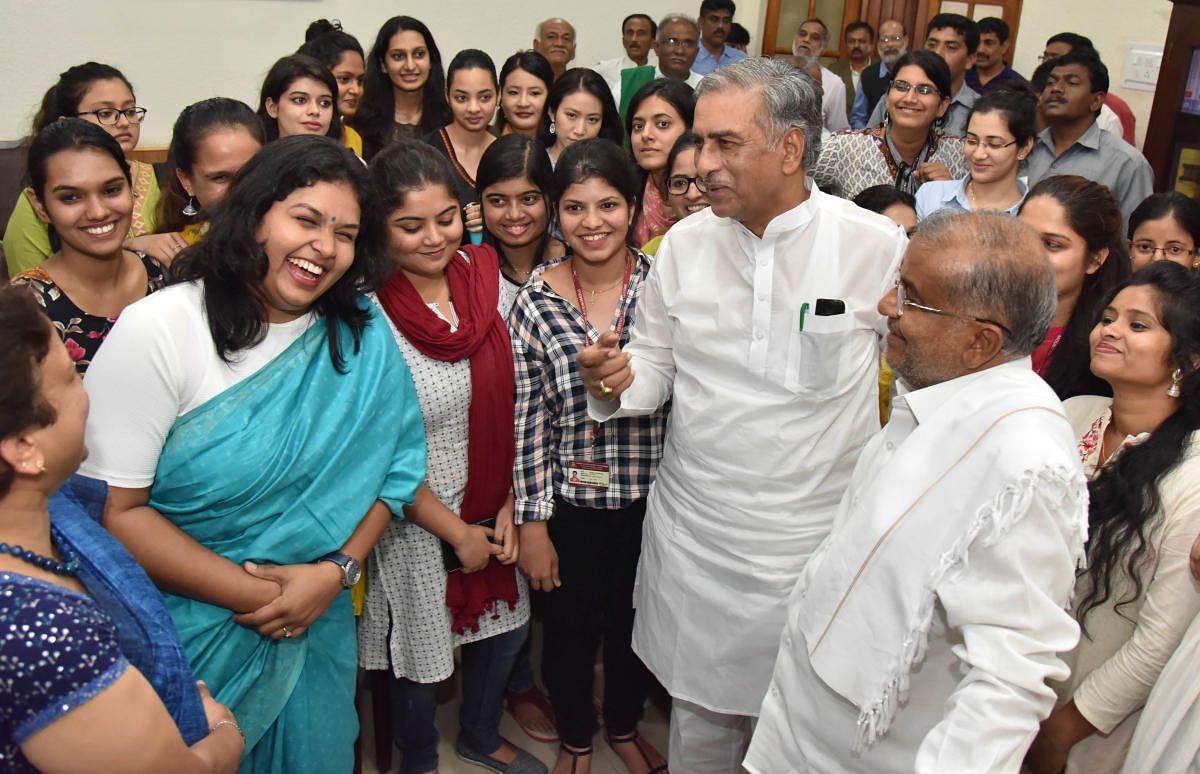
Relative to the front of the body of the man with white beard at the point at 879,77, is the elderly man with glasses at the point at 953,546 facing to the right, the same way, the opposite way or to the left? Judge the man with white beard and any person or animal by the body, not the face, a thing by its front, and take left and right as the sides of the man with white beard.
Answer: to the right

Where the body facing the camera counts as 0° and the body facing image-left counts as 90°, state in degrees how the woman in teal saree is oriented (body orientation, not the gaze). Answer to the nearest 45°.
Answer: approximately 315°

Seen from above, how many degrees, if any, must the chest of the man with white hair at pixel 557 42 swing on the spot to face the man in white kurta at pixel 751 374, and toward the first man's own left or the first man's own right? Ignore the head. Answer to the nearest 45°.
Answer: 0° — they already face them

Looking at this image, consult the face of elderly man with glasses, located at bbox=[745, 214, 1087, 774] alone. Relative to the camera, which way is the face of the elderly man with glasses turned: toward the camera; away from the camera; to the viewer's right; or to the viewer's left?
to the viewer's left

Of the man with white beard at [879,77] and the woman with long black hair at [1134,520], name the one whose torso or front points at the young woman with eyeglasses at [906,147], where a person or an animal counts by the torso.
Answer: the man with white beard

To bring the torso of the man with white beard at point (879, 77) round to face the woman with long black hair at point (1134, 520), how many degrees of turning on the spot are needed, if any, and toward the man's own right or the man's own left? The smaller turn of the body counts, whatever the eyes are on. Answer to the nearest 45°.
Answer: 0° — they already face them

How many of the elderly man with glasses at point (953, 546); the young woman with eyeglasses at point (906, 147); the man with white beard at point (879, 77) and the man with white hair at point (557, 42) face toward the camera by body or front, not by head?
3

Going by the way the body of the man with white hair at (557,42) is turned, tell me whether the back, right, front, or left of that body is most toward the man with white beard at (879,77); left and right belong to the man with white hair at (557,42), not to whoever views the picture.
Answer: left

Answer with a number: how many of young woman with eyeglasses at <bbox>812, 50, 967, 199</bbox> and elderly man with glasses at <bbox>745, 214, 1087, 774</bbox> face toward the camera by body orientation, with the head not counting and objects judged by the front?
1

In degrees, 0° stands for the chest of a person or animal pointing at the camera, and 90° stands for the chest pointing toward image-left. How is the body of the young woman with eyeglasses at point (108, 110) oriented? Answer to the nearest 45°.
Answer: approximately 315°

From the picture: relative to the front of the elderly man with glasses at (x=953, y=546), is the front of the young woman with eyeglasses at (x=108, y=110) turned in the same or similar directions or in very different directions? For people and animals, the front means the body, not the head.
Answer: very different directions
